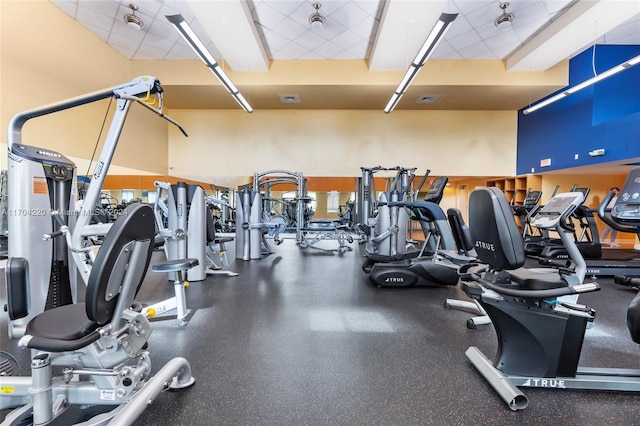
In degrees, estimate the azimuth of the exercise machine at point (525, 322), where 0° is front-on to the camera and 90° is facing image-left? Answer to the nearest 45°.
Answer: approximately 225°

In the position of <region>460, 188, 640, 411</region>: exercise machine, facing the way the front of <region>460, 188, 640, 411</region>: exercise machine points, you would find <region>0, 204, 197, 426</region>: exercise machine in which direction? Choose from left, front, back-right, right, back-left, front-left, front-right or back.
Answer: back

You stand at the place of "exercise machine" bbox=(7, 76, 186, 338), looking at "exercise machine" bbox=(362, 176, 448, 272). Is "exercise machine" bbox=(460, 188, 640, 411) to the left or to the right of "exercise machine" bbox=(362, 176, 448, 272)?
right

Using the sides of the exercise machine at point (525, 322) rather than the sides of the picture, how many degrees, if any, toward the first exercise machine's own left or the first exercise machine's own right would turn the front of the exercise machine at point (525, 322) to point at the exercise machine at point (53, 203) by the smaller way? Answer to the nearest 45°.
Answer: approximately 180°

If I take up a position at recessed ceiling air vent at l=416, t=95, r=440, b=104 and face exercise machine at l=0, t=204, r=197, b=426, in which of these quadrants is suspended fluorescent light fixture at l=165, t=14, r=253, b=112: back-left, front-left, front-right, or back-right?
front-right

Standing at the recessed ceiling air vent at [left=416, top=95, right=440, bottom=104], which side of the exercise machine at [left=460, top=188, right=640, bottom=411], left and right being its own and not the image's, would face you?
left

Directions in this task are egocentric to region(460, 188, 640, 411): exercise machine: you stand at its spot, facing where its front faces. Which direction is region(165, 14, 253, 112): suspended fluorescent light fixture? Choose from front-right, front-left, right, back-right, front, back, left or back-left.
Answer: back-left

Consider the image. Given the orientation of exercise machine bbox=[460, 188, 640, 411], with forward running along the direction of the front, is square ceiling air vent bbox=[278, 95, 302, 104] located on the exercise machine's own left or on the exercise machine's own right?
on the exercise machine's own left

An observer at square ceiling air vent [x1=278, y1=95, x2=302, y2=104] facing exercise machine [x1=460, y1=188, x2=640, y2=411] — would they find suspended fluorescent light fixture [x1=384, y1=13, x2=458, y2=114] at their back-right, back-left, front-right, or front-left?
front-left

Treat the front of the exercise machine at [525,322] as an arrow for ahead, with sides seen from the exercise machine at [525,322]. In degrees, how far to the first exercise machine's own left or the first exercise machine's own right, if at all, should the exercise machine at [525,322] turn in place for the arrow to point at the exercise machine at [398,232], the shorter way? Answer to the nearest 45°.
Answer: approximately 90° to the first exercise machine's own left
